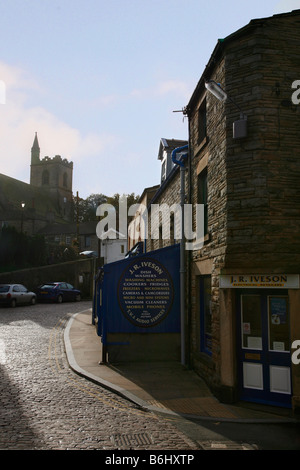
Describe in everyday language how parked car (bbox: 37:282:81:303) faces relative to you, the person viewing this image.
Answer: facing away from the viewer and to the right of the viewer

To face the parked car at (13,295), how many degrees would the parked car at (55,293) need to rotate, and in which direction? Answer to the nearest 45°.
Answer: approximately 180°

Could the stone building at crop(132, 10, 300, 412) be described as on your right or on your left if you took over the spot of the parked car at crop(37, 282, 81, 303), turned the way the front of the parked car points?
on your right
